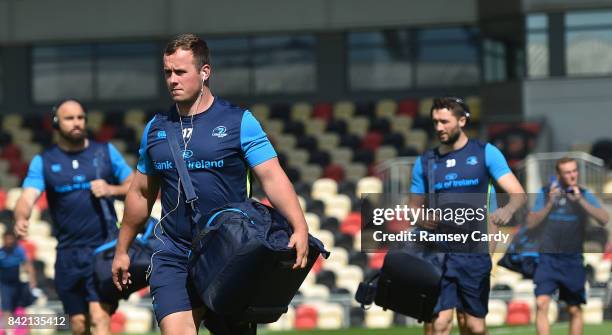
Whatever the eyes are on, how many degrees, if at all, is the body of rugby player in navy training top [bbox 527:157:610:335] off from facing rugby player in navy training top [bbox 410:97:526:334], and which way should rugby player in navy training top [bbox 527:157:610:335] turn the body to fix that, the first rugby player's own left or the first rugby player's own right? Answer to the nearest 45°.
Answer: approximately 45° to the first rugby player's own right

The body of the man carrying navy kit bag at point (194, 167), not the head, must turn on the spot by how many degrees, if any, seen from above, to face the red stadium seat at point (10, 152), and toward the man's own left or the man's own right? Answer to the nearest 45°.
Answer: approximately 135° to the man's own right

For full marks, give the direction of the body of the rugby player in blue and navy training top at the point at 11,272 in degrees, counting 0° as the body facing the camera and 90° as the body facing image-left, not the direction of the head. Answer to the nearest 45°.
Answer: approximately 45°

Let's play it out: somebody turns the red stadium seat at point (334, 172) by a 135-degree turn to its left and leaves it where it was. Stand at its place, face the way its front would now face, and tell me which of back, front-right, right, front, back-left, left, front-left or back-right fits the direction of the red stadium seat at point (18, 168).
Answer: back-left

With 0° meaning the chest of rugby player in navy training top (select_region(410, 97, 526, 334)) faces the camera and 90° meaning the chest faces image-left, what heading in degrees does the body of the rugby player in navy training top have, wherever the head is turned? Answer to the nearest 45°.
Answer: approximately 45°

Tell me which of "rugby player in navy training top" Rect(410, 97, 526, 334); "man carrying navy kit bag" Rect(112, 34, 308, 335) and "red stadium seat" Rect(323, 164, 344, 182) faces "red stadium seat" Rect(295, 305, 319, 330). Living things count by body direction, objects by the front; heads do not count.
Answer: "red stadium seat" Rect(323, 164, 344, 182)

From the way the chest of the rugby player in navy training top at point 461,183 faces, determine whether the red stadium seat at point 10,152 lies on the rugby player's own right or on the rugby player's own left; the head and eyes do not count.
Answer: on the rugby player's own right

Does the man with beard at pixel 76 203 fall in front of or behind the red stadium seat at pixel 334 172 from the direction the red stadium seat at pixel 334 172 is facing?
in front

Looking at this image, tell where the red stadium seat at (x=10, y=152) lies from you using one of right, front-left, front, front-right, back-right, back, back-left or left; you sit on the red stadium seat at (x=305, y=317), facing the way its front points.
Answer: back-right

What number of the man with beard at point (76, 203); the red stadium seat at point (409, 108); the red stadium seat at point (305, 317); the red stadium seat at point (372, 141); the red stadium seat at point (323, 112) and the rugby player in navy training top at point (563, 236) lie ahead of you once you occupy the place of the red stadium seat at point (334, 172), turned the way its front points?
3

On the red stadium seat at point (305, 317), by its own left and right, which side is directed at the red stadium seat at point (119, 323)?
right

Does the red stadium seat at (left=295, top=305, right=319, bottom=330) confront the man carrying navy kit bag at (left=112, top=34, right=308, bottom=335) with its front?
yes

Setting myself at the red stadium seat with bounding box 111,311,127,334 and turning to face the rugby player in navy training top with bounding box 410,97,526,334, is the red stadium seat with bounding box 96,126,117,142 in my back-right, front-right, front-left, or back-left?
back-left

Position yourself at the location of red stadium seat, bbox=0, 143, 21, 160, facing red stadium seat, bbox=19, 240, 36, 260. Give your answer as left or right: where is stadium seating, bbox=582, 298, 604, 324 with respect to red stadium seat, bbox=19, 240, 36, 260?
left

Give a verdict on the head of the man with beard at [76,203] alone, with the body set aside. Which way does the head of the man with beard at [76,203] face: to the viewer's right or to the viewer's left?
to the viewer's right
